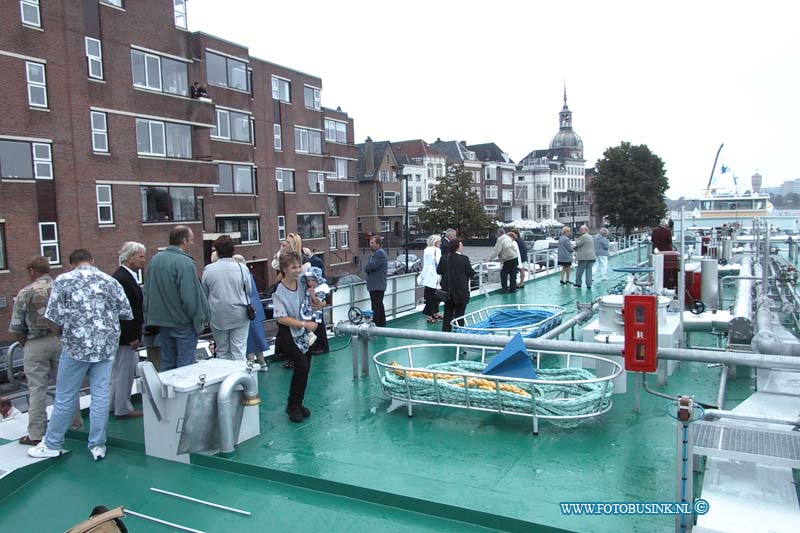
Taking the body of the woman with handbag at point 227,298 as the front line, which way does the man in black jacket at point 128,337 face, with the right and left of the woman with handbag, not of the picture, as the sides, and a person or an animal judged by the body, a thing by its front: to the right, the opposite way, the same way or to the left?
to the right

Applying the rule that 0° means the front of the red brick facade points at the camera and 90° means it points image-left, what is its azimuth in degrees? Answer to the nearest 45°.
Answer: approximately 315°

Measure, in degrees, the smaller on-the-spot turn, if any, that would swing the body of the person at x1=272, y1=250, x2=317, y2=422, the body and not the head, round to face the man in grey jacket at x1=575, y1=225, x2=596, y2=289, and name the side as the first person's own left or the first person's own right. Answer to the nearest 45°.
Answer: approximately 90° to the first person's own left

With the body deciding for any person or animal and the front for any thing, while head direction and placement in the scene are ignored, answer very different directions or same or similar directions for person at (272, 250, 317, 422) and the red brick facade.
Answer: same or similar directions

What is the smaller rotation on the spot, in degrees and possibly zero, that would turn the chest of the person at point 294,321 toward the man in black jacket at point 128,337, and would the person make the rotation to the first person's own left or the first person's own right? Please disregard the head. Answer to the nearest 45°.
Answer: approximately 135° to the first person's own right

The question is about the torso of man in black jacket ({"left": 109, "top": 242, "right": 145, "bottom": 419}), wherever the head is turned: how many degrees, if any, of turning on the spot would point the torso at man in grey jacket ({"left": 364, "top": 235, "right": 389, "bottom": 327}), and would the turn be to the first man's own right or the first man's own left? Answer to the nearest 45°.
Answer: approximately 45° to the first man's own left

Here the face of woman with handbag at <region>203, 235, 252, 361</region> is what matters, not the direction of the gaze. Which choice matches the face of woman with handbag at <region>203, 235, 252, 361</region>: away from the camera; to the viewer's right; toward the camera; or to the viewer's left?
away from the camera

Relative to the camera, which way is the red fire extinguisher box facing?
toward the camera

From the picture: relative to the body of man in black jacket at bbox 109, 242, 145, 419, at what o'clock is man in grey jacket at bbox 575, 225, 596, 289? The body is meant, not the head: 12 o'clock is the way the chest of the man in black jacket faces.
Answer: The man in grey jacket is roughly at 11 o'clock from the man in black jacket.

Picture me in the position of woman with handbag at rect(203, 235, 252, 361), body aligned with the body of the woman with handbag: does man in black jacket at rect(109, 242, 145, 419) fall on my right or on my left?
on my left

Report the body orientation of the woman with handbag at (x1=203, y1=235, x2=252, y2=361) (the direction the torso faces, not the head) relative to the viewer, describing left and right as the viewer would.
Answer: facing away from the viewer

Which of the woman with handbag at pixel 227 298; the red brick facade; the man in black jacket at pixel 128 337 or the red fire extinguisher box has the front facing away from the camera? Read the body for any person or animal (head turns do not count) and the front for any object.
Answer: the woman with handbag
